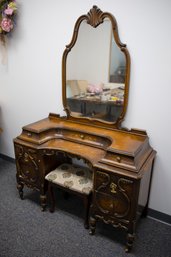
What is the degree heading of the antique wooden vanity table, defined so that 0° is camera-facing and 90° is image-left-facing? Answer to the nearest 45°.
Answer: approximately 45°

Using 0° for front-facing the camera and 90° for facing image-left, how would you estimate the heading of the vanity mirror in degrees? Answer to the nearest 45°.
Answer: approximately 45°
